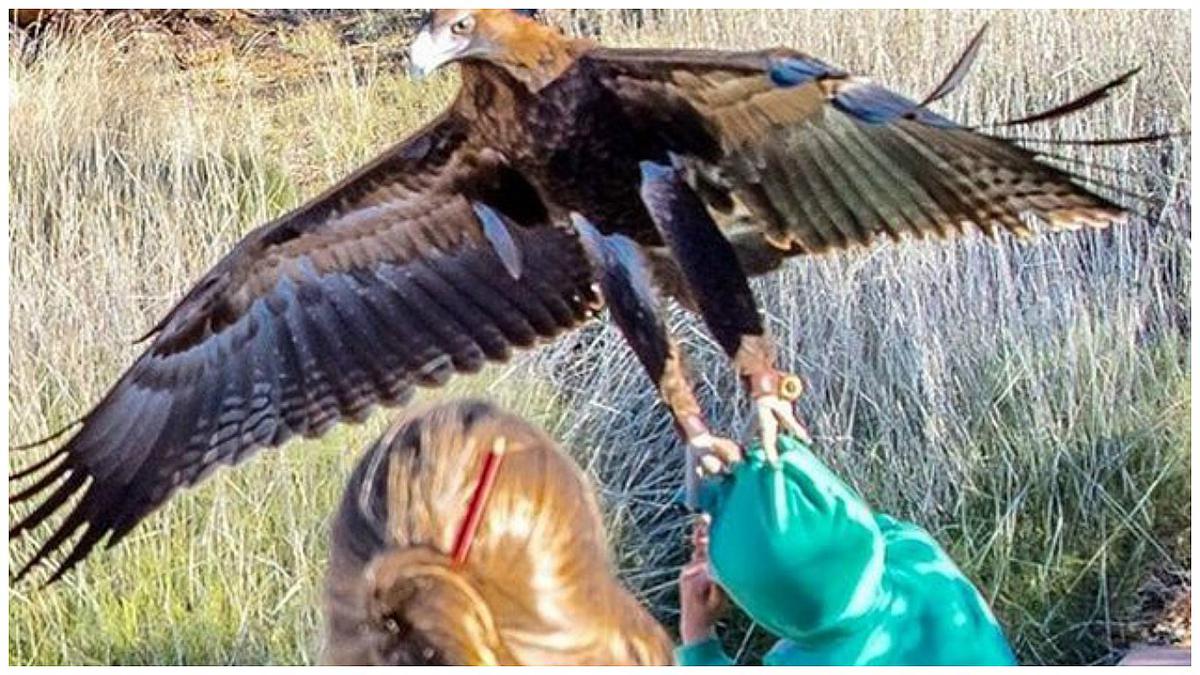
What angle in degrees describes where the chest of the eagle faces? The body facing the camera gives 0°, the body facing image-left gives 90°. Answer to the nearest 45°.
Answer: approximately 45°
